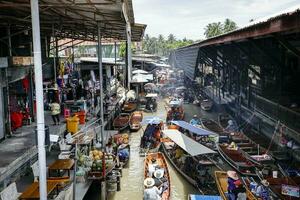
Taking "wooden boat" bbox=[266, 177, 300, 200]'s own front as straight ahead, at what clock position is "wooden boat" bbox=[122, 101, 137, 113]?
"wooden boat" bbox=[122, 101, 137, 113] is roughly at 12 o'clock from "wooden boat" bbox=[266, 177, 300, 200].

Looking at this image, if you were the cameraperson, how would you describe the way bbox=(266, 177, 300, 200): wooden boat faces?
facing away from the viewer and to the left of the viewer

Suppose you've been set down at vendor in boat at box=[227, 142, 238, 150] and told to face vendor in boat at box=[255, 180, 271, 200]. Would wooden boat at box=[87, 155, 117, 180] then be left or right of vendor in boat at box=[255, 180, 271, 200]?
right

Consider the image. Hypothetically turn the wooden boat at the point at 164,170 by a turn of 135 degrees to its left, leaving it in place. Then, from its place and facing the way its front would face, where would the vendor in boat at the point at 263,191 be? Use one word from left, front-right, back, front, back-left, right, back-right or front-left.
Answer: left

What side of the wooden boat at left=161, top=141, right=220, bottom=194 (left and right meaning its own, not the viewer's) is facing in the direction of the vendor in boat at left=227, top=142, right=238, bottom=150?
right

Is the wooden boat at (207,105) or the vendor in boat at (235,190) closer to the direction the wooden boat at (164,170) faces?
the wooden boat

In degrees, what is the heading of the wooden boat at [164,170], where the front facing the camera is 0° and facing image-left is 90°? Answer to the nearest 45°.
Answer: approximately 180°

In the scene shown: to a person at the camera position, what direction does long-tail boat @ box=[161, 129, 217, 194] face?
facing away from the viewer and to the left of the viewer

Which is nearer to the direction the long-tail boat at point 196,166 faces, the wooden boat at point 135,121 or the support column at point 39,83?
the wooden boat
